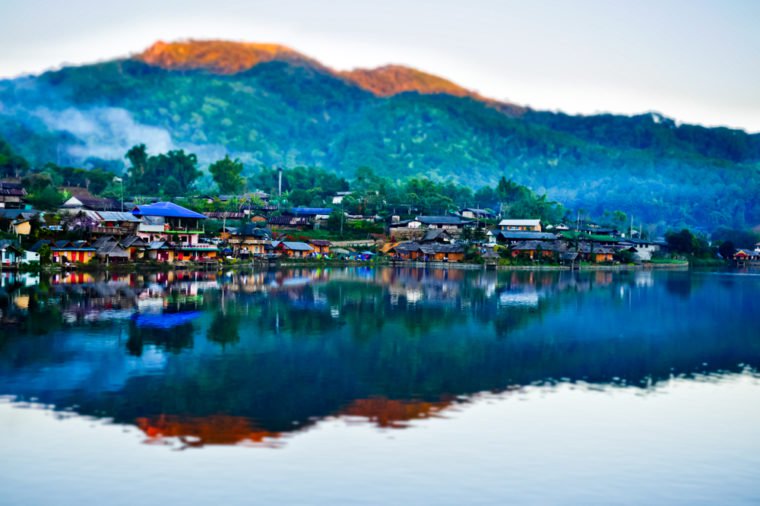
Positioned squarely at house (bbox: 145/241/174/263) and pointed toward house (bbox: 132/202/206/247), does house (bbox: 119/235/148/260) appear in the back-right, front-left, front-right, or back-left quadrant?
back-left

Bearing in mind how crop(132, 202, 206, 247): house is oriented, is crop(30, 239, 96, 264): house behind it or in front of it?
in front

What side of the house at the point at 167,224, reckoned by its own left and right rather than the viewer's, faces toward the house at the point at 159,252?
front

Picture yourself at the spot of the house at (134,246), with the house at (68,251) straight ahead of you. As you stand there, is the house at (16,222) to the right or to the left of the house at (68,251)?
right

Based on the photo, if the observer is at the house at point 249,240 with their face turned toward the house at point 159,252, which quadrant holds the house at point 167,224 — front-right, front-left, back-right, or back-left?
front-right

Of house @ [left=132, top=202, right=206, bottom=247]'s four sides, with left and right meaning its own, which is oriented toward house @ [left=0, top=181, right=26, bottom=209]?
right

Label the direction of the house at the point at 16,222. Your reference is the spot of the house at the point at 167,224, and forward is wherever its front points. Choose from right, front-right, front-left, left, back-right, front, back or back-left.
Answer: front-right

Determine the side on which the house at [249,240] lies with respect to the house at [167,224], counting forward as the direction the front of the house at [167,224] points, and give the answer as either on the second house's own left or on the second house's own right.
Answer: on the second house's own left

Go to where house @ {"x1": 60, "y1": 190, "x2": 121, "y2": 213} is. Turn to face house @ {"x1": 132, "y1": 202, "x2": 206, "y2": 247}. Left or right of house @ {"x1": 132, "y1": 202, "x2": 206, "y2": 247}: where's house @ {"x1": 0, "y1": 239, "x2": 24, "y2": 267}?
right

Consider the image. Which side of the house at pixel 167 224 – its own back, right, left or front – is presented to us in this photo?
front

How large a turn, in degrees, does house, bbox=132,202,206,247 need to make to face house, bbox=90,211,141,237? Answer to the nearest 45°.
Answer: approximately 45° to its right

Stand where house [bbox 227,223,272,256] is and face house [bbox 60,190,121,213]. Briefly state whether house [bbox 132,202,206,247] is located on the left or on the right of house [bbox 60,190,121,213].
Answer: left
